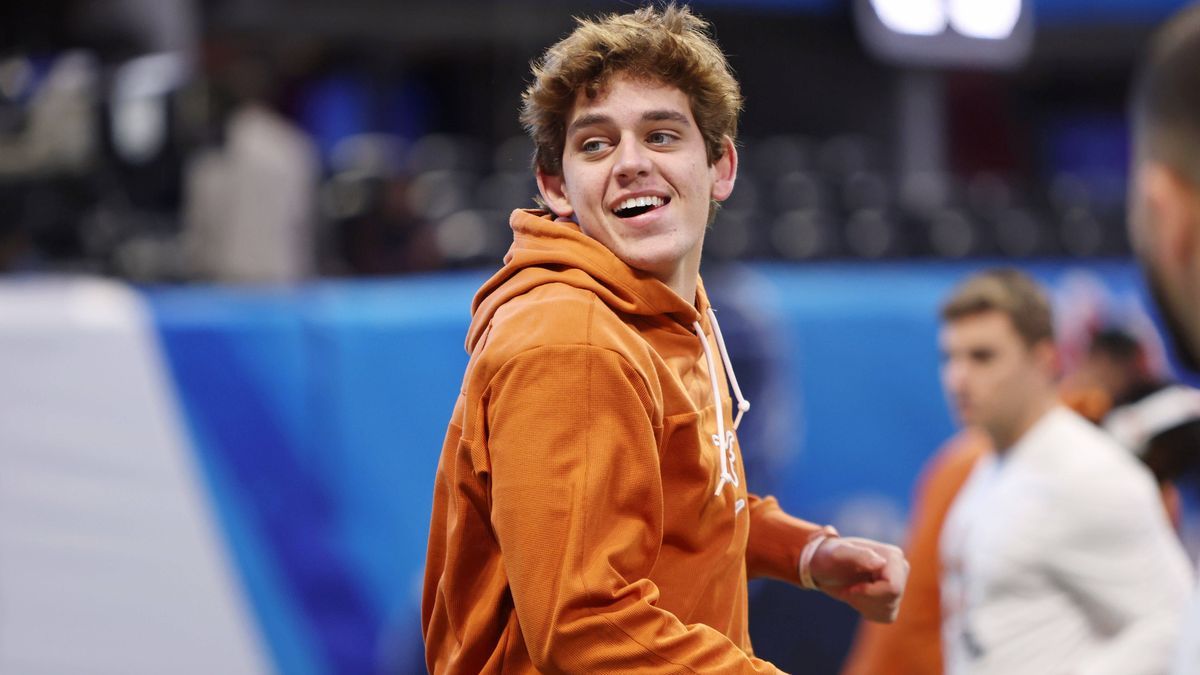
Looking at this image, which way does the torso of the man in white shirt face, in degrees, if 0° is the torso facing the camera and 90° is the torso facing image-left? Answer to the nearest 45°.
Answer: approximately 45°

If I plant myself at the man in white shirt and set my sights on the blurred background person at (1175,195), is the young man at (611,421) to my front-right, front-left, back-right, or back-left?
front-right

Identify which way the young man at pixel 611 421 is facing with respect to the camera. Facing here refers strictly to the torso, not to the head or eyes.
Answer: to the viewer's right

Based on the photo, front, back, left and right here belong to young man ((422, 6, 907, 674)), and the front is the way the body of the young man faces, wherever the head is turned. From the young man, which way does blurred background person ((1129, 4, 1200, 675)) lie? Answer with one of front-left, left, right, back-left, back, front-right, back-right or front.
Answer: front-right

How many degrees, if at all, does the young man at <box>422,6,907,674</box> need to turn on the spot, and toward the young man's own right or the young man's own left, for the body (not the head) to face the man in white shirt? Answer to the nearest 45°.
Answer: approximately 45° to the young man's own left

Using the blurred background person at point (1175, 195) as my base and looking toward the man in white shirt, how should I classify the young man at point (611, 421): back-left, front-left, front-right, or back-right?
front-left

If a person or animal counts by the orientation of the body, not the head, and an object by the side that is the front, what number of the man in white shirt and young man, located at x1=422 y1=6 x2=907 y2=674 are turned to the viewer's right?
1

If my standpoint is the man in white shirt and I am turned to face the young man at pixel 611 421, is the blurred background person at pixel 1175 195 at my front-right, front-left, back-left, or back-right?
front-left
